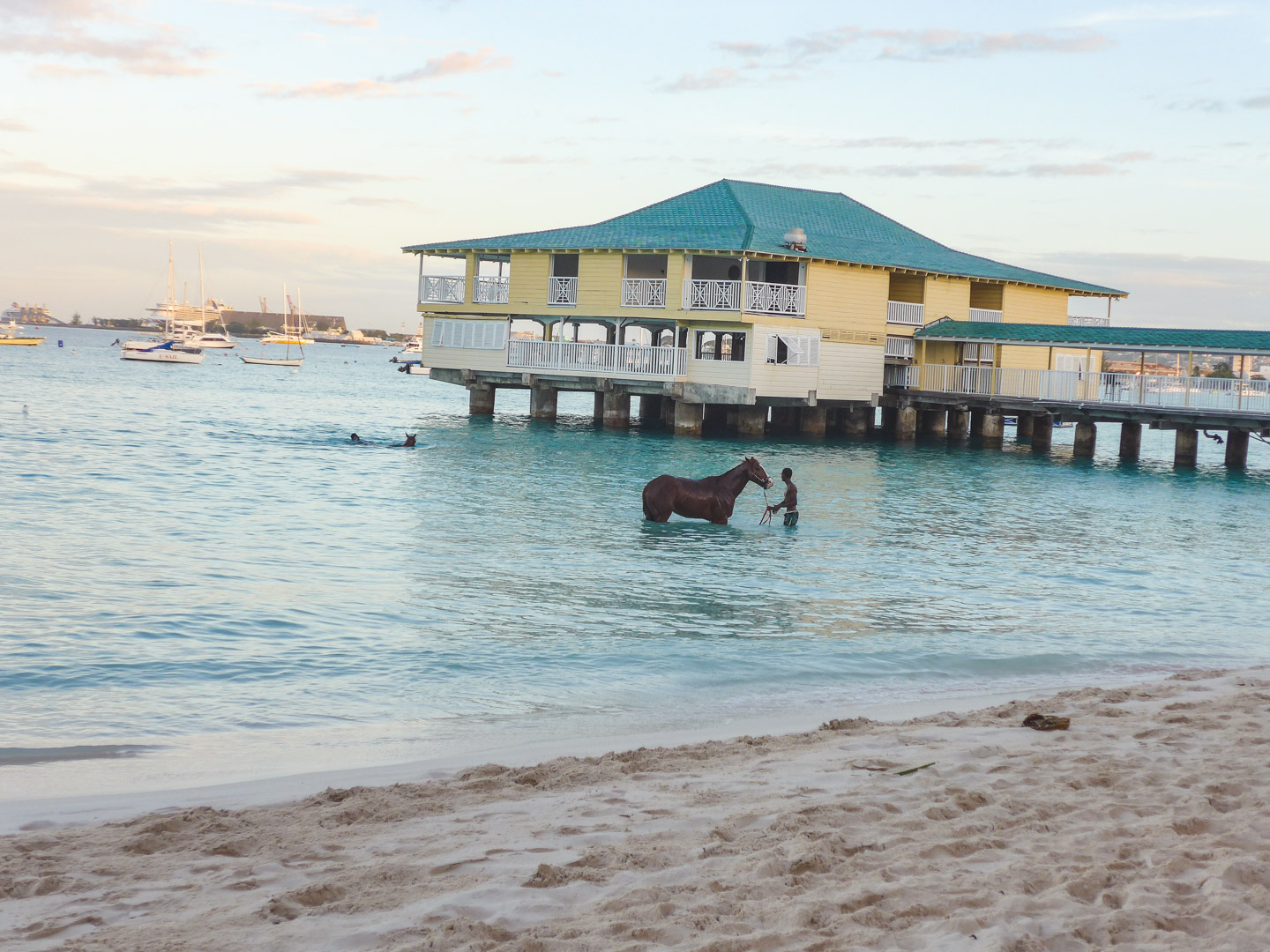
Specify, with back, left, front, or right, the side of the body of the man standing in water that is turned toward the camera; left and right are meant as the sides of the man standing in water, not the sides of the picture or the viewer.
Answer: left

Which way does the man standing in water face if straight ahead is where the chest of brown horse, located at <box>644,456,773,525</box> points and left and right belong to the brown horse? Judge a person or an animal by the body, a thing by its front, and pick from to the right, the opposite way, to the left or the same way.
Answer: the opposite way

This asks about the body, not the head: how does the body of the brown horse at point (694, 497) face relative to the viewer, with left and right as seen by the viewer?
facing to the right of the viewer

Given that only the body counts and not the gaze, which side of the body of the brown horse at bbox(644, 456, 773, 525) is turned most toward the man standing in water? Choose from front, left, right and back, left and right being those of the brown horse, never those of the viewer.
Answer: front

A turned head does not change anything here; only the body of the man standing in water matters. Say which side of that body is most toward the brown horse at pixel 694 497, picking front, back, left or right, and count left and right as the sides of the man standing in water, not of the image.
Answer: front

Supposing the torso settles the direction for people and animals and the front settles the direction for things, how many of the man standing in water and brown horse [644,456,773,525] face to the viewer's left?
1

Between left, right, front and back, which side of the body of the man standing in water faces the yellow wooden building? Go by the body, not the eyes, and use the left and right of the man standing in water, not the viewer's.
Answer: right

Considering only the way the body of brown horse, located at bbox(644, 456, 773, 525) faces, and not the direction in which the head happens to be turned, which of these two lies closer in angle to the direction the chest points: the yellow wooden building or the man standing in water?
the man standing in water

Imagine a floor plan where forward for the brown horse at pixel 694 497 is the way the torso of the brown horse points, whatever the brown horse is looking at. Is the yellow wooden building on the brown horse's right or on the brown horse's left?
on the brown horse's left

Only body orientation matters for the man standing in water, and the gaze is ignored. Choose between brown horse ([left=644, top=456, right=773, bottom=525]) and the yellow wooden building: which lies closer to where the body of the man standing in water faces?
the brown horse
